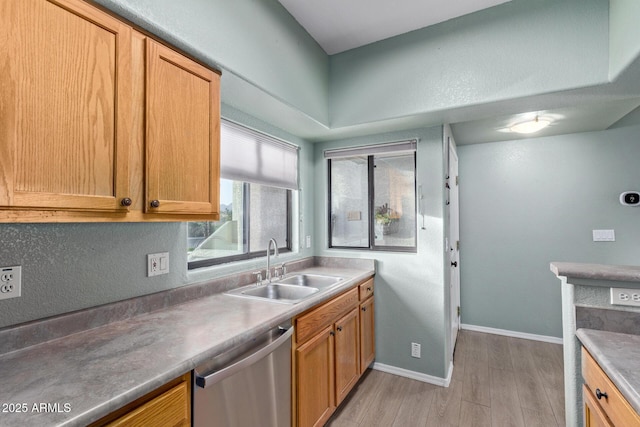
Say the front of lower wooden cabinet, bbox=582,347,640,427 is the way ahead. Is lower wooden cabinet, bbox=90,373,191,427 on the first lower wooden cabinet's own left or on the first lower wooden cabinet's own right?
on the first lower wooden cabinet's own left

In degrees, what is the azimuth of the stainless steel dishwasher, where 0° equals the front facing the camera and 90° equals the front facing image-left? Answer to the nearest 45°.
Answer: approximately 315°

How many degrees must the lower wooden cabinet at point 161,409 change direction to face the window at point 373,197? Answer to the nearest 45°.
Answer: approximately 90° to its left

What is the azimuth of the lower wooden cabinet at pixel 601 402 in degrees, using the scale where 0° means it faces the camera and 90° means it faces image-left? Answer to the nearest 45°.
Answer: approximately 90°

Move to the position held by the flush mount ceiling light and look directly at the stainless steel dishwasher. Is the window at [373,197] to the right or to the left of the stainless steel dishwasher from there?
right

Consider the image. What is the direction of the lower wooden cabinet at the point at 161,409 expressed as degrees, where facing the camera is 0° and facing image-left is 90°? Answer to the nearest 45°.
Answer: approximately 315°

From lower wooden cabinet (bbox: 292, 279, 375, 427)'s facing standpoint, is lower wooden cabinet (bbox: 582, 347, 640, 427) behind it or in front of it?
in front

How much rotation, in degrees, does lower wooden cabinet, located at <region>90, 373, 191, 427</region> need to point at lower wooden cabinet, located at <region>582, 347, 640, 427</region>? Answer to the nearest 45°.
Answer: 0° — it already faces it

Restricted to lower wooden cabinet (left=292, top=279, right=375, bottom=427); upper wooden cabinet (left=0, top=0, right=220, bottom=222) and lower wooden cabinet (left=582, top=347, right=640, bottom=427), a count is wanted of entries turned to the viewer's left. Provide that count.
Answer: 1

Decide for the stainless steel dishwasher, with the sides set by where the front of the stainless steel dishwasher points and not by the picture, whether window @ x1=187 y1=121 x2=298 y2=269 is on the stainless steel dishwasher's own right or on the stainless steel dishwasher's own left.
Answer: on the stainless steel dishwasher's own left

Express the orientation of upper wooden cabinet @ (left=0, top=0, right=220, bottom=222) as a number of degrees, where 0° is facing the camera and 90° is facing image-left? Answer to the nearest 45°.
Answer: approximately 315°

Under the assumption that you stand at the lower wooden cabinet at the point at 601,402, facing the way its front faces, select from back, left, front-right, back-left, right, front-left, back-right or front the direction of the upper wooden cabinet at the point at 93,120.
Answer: front-left

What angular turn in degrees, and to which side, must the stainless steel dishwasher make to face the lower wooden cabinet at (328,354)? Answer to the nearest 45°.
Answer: approximately 90° to its left
